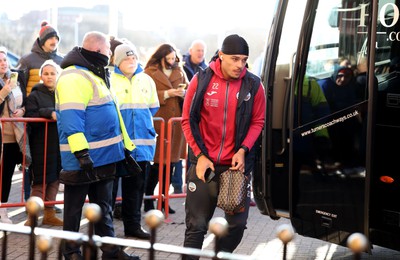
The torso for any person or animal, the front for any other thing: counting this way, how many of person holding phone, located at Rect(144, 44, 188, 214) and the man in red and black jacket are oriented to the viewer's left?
0

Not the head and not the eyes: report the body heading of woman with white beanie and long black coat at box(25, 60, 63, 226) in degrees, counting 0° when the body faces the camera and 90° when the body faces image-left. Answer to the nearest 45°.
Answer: approximately 315°

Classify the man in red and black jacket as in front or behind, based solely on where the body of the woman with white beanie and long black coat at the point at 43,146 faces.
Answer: in front

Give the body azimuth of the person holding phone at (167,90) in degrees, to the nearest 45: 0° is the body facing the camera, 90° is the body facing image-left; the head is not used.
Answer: approximately 315°

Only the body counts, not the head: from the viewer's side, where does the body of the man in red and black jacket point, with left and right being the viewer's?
facing the viewer

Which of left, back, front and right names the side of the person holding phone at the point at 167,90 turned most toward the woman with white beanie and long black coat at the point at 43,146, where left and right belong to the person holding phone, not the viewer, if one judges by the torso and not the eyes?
right

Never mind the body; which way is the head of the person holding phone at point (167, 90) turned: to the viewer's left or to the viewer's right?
to the viewer's right

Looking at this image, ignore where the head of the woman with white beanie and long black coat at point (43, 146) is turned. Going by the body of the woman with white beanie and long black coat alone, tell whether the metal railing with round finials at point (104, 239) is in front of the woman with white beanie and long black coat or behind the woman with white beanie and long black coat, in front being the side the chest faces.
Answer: in front

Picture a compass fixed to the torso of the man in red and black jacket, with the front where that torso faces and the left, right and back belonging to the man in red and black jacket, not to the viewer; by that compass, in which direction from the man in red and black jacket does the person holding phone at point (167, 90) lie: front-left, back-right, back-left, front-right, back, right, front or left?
back

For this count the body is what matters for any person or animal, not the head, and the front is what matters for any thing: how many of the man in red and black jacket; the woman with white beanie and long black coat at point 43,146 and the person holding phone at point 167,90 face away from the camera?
0

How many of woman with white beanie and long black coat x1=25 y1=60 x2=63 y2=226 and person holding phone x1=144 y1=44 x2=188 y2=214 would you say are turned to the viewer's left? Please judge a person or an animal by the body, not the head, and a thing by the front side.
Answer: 0
